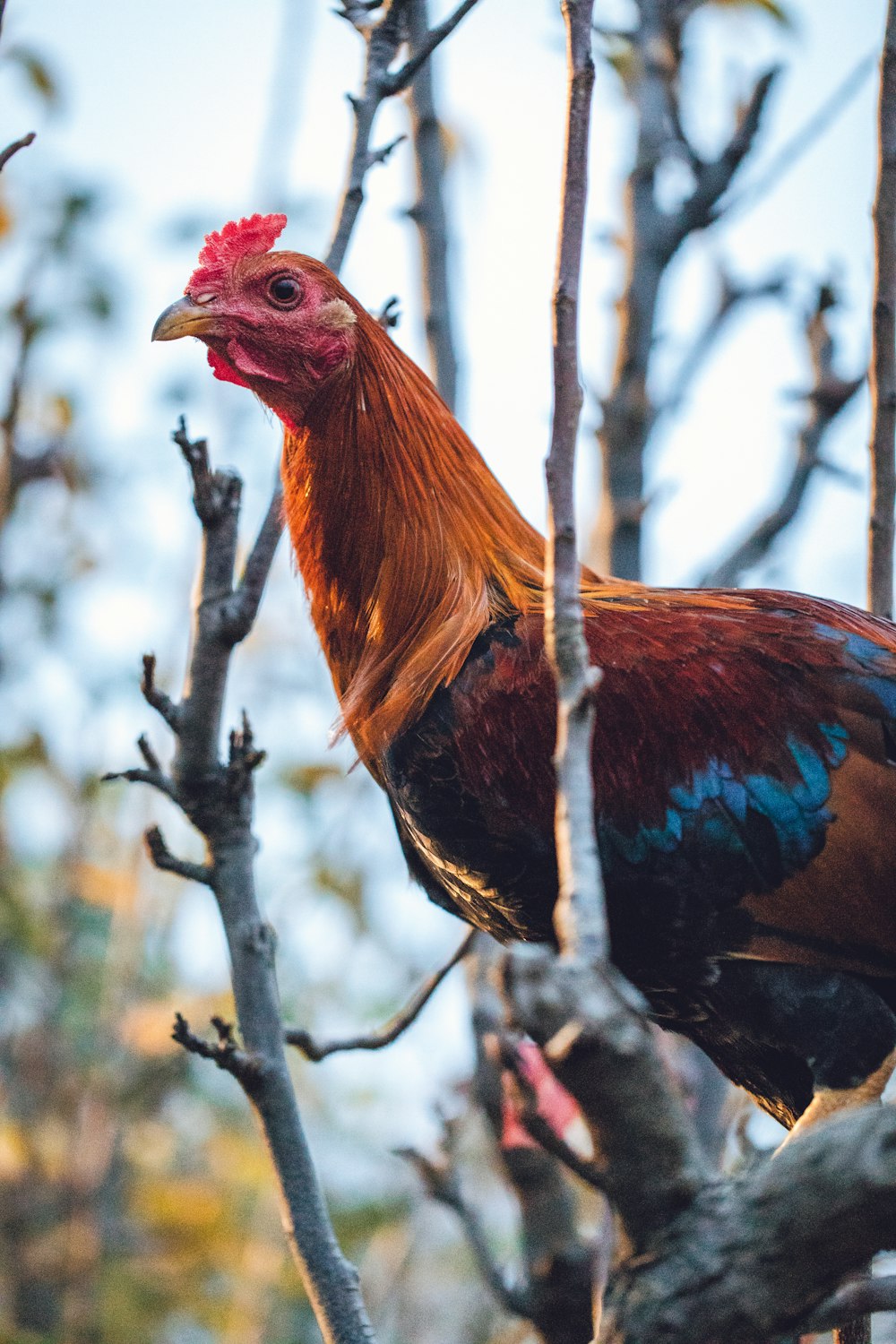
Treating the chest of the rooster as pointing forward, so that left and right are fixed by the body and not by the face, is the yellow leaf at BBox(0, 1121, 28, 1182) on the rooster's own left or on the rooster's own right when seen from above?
on the rooster's own right

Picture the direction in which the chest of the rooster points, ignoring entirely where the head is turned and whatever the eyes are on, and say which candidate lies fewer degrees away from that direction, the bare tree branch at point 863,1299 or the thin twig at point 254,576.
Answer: the thin twig

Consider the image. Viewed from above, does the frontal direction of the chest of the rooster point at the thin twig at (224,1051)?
yes

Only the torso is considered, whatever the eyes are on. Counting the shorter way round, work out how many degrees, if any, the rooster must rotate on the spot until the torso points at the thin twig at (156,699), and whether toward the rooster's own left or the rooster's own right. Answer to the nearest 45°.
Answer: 0° — it already faces it

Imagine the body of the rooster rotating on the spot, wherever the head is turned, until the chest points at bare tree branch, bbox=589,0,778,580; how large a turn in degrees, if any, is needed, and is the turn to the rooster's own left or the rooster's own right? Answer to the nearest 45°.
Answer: approximately 90° to the rooster's own right

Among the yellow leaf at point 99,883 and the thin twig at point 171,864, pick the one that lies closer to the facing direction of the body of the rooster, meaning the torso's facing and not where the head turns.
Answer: the thin twig

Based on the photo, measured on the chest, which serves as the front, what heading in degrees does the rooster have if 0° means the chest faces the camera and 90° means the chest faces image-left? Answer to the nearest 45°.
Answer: approximately 90°
